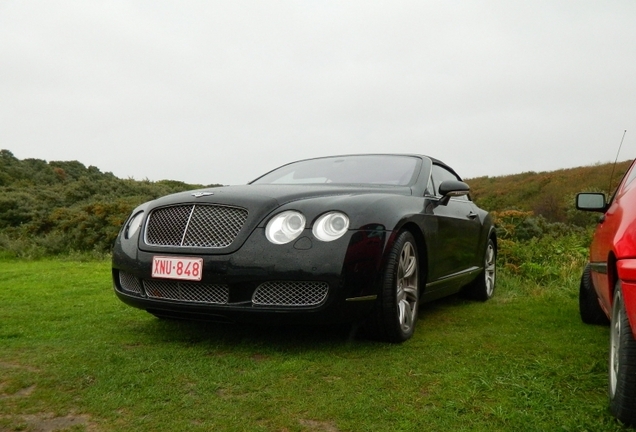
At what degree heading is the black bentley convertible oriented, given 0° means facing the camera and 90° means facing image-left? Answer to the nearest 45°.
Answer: approximately 45°

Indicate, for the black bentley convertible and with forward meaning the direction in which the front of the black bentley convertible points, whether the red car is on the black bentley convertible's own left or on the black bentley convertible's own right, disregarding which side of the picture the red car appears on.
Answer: on the black bentley convertible's own left
